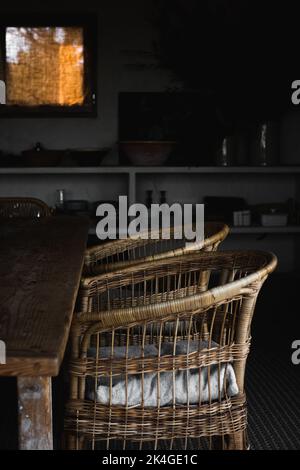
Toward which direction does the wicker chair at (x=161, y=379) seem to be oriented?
to the viewer's left
